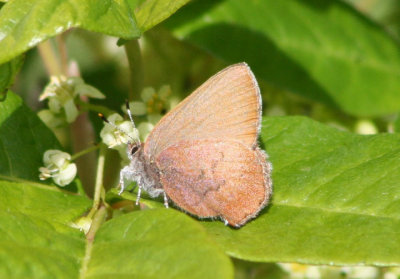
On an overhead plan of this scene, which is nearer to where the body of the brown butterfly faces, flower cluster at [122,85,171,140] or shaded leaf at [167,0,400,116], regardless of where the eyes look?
the flower cluster

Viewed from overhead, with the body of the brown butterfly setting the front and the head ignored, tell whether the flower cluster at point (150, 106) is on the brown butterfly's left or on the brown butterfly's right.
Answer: on the brown butterfly's right

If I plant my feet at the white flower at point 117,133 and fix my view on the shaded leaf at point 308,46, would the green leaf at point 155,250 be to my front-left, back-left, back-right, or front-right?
back-right

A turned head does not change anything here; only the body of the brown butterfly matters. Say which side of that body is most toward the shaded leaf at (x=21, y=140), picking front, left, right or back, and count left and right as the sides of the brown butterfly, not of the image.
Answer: front

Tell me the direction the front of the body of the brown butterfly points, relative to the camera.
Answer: to the viewer's left

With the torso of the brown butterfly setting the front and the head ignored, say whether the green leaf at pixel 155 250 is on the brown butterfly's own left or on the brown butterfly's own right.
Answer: on the brown butterfly's own left

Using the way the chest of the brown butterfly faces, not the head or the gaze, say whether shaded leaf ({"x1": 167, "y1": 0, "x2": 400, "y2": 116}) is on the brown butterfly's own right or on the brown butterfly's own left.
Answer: on the brown butterfly's own right

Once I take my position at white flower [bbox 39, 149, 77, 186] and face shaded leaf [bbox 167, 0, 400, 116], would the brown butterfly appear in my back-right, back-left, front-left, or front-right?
front-right

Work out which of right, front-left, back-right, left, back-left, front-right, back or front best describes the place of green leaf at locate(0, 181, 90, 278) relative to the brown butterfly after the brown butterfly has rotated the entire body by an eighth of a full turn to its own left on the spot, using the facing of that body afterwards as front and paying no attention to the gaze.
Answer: front

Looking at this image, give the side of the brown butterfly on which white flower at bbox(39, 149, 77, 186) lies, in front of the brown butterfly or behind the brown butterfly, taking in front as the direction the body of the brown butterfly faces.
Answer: in front
